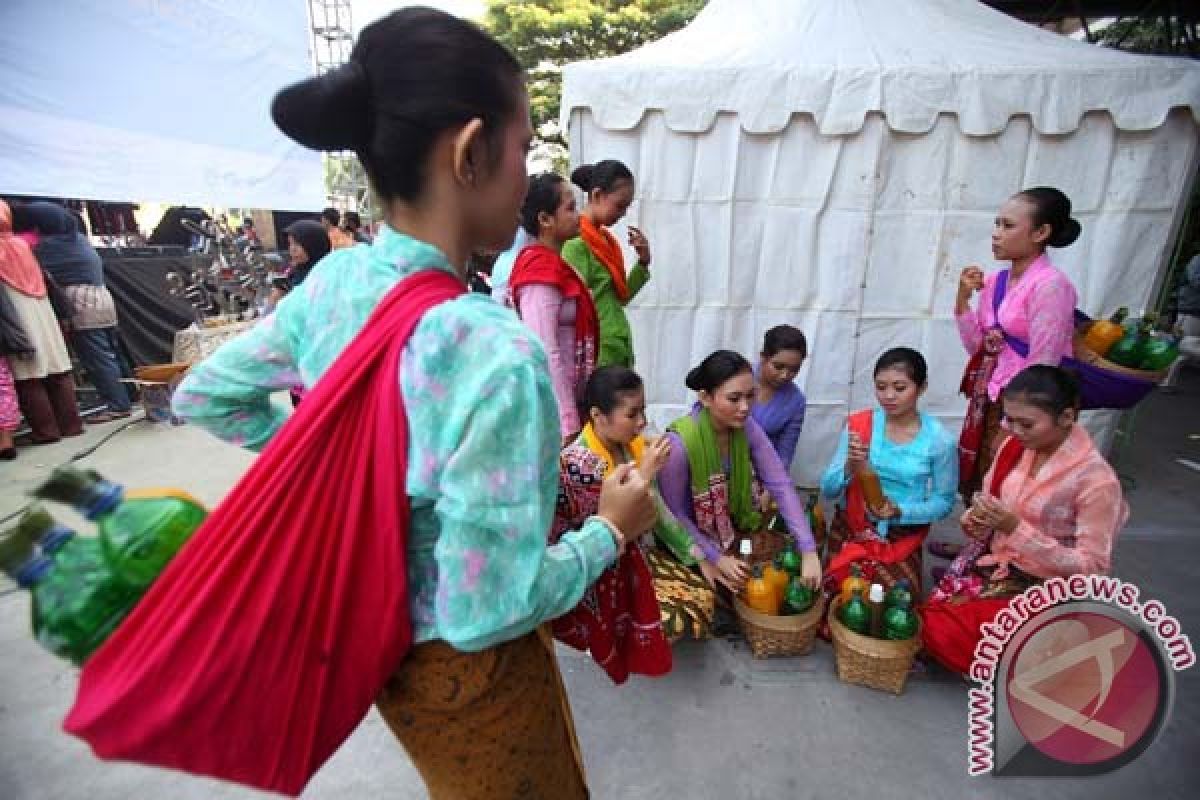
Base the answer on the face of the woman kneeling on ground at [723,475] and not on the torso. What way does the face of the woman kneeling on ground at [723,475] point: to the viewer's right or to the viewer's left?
to the viewer's right

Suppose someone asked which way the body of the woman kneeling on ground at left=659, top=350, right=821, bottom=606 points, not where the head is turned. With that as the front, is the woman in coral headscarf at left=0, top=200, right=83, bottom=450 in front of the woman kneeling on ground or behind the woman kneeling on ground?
behind

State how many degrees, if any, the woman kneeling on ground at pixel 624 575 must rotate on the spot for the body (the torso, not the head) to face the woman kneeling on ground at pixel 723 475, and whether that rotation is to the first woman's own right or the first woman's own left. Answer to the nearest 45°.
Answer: approximately 90° to the first woman's own left

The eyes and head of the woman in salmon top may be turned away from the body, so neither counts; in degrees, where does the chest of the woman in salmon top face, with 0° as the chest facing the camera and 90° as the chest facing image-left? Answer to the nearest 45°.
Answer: approximately 45°

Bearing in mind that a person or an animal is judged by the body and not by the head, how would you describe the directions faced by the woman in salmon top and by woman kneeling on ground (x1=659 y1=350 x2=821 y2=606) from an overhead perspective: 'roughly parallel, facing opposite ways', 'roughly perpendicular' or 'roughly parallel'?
roughly perpendicular

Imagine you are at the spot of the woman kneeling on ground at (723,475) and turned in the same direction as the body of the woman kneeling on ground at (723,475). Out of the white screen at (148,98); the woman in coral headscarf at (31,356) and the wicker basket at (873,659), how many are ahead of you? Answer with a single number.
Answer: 1

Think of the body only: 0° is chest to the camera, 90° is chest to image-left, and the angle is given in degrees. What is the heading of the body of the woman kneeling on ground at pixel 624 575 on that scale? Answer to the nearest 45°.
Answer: approximately 315°

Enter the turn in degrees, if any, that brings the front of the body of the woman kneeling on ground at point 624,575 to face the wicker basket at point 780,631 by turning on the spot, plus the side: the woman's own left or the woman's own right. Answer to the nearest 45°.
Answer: approximately 45° to the woman's own left
